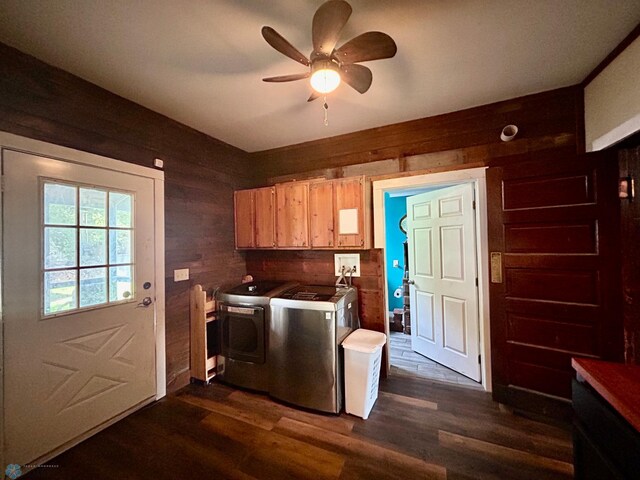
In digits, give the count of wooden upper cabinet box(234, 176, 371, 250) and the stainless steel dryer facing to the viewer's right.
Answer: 0

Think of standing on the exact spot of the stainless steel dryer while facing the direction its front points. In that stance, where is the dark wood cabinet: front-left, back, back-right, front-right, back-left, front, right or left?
left

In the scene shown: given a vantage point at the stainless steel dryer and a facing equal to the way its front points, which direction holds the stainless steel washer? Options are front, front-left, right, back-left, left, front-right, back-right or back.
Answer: left

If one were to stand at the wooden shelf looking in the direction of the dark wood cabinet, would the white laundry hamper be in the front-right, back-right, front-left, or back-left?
front-left

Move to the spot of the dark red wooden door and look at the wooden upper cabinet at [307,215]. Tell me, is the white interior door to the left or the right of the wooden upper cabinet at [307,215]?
right

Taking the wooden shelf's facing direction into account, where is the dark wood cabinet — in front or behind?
in front

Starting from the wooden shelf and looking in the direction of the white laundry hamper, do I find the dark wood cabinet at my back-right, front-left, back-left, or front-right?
front-right

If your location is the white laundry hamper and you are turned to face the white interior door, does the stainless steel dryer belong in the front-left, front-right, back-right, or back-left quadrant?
back-left

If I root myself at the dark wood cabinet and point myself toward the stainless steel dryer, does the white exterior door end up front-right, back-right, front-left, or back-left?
front-left

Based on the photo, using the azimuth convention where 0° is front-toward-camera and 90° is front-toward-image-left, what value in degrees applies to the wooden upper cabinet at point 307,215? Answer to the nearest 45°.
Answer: approximately 45°

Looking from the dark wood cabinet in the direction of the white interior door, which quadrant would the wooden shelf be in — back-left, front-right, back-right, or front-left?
front-left
